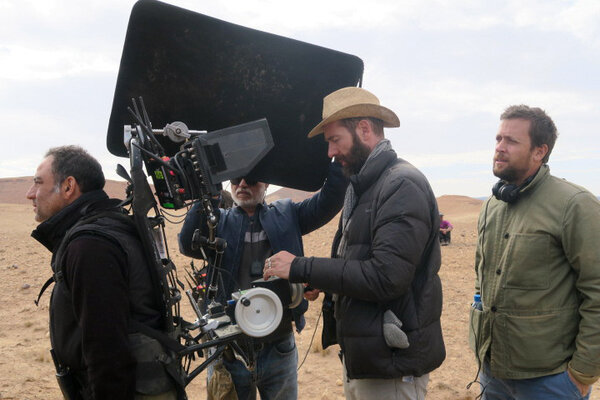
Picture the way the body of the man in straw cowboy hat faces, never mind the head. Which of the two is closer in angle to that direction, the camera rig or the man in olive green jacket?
the camera rig

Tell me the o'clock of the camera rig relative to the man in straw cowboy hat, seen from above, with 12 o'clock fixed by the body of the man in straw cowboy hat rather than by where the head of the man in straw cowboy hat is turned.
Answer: The camera rig is roughly at 12 o'clock from the man in straw cowboy hat.

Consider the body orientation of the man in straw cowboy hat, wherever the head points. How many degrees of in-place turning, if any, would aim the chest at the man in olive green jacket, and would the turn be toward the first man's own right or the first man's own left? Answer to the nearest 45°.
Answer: approximately 135° to the first man's own right

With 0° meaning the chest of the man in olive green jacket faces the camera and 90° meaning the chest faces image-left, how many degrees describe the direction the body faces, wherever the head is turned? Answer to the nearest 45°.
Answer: approximately 45°

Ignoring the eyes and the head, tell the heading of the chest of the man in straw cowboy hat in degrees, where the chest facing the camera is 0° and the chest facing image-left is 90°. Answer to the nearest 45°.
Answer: approximately 90°
